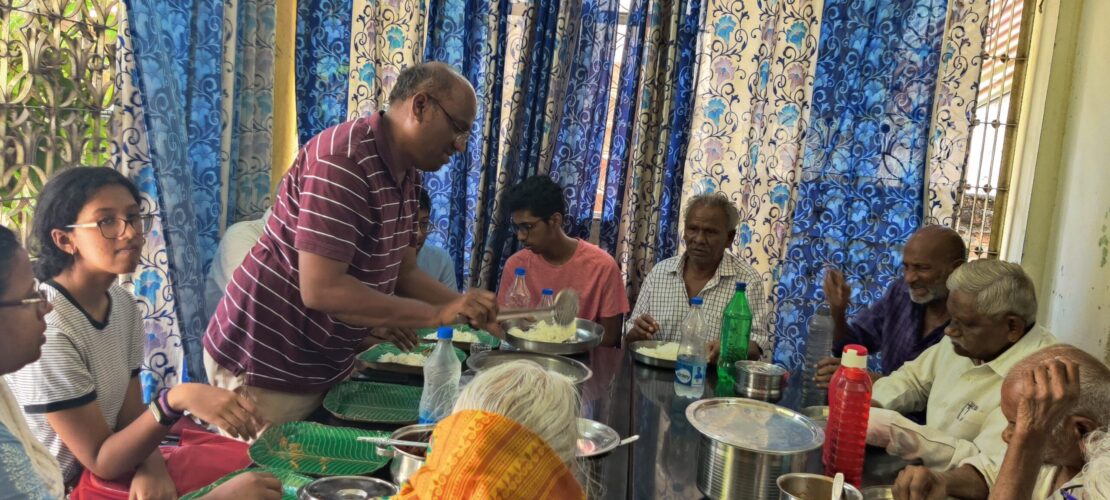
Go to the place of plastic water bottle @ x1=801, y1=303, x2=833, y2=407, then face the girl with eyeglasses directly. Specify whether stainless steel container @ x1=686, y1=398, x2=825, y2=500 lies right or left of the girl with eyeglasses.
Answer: left

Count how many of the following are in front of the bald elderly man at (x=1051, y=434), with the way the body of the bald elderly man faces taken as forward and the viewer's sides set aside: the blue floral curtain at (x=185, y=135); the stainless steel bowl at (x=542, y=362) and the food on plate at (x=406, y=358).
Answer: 3

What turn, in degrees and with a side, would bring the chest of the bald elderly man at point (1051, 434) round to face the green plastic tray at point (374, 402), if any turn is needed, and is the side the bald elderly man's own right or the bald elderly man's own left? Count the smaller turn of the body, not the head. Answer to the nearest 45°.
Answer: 0° — they already face it

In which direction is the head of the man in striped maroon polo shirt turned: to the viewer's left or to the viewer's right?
to the viewer's right

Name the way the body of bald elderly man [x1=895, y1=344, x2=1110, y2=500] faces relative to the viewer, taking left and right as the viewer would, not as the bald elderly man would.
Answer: facing to the left of the viewer

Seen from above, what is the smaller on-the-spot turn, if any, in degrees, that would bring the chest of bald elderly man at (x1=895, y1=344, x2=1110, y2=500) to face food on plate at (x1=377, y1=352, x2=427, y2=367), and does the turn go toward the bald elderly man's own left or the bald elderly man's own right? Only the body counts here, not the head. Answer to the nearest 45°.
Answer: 0° — they already face it

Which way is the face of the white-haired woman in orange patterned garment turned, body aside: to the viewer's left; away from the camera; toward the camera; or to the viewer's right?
away from the camera

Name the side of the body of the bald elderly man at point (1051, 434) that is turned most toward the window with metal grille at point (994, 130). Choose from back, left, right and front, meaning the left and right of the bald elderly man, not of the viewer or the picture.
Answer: right

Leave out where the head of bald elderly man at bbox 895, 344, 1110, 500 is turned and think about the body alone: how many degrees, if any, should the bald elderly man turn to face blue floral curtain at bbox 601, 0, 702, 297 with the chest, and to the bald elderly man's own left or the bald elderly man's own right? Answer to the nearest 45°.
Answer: approximately 45° to the bald elderly man's own right

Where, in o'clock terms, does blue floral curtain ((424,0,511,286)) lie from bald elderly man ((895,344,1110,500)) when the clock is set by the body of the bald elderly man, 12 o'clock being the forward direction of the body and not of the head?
The blue floral curtain is roughly at 1 o'clock from the bald elderly man.
